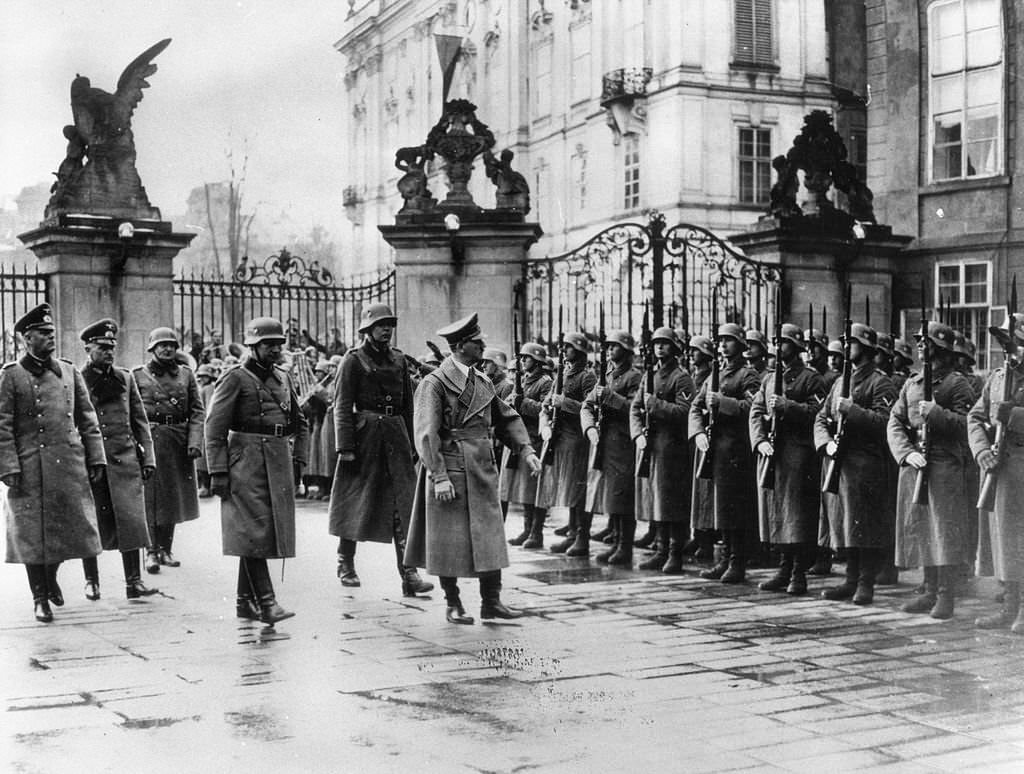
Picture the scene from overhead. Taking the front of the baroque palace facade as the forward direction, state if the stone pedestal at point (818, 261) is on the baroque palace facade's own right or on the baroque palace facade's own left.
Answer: on the baroque palace facade's own left

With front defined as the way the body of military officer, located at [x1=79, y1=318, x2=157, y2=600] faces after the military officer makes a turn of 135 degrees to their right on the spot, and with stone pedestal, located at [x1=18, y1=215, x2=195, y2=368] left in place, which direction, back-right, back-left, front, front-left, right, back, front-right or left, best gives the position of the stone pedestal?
right

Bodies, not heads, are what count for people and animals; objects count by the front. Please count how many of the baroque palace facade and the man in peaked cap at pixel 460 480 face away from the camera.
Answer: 0

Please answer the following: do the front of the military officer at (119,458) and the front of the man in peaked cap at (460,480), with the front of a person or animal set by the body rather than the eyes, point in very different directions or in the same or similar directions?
same or similar directions

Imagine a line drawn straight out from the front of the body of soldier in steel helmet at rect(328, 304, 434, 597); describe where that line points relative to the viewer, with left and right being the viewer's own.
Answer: facing the viewer and to the right of the viewer

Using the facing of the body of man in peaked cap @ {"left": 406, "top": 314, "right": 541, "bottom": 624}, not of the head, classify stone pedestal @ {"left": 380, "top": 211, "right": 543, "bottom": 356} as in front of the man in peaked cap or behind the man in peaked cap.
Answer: behind

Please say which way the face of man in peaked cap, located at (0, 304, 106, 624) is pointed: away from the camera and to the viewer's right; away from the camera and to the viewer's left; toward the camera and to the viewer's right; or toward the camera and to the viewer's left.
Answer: toward the camera and to the viewer's right

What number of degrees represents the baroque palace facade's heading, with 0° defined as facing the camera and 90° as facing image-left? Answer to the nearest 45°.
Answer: approximately 45°

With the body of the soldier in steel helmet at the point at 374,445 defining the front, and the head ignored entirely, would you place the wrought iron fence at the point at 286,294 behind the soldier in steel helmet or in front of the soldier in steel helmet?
behind

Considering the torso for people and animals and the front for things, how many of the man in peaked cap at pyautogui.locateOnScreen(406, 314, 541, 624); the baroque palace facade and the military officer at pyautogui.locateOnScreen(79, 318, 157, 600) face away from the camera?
0

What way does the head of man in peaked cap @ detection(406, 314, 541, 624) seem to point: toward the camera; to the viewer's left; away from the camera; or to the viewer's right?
to the viewer's right
